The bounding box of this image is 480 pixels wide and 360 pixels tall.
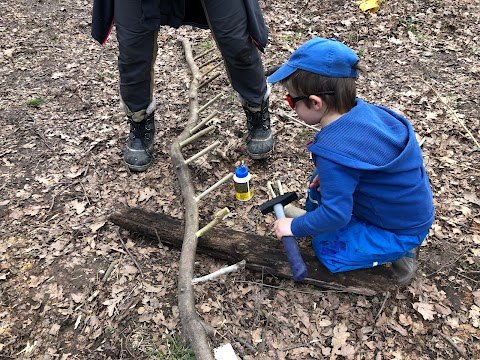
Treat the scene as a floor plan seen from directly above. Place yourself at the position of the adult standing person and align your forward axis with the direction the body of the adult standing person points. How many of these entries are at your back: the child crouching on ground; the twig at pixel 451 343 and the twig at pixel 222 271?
0

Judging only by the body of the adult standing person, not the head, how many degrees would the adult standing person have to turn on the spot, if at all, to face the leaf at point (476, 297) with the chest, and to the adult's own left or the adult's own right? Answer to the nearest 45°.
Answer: approximately 45° to the adult's own left

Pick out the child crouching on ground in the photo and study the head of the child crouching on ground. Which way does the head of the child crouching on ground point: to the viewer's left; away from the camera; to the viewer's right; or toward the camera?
to the viewer's left

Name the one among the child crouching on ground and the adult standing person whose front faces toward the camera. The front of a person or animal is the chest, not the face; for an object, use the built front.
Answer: the adult standing person

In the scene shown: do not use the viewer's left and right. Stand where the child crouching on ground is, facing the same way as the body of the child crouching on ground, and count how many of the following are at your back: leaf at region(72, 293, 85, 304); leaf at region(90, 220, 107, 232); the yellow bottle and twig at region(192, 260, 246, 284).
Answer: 0

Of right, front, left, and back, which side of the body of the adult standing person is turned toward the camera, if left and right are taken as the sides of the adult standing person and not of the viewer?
front

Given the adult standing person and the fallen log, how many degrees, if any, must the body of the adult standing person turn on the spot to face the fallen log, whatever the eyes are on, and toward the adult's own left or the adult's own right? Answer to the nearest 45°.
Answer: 0° — they already face it

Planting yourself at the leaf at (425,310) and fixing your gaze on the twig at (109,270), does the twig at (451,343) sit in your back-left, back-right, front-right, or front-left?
back-left

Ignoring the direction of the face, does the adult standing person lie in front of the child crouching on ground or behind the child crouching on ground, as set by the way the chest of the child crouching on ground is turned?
in front

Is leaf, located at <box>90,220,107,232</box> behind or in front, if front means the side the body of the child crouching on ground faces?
in front

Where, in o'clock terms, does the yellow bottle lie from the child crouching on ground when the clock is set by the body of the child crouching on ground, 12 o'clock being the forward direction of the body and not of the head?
The yellow bottle is roughly at 1 o'clock from the child crouching on ground.

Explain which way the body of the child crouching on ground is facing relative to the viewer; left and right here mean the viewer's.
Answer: facing to the left of the viewer

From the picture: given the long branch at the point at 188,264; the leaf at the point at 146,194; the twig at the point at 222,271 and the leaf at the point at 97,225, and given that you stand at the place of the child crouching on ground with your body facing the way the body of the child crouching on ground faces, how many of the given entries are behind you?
0

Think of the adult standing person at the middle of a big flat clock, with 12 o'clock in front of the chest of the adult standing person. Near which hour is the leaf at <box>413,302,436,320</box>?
The leaf is roughly at 11 o'clock from the adult standing person.

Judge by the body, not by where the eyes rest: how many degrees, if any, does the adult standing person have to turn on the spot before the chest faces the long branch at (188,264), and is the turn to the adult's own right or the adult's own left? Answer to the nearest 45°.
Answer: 0° — they already face it
